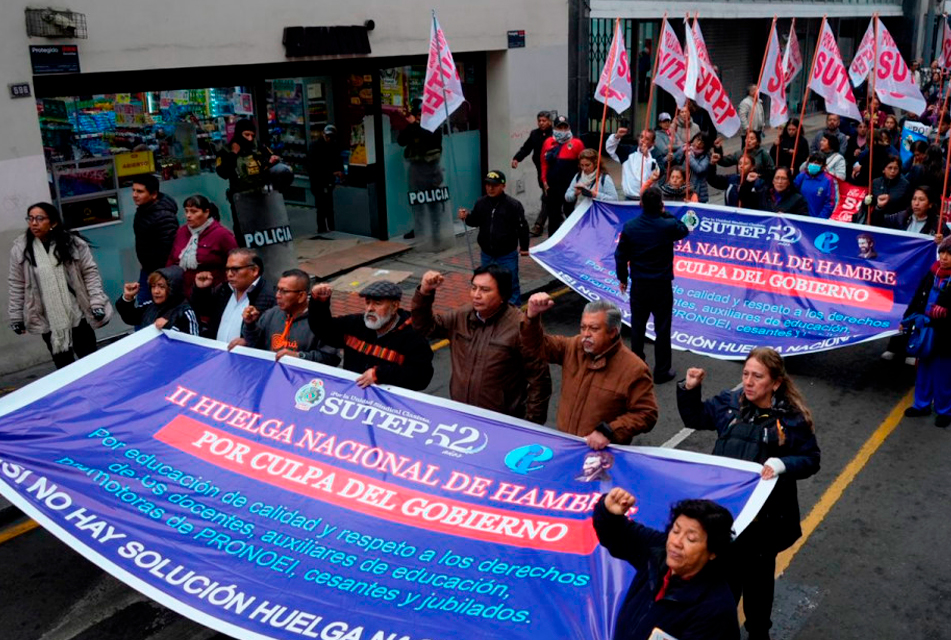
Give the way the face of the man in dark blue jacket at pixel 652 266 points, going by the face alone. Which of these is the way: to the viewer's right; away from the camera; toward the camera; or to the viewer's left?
away from the camera

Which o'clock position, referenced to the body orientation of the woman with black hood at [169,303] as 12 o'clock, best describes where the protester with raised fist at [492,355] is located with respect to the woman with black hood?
The protester with raised fist is roughly at 9 o'clock from the woman with black hood.

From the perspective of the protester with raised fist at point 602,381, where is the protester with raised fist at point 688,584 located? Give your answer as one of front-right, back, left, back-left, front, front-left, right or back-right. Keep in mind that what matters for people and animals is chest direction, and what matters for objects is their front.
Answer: front-left

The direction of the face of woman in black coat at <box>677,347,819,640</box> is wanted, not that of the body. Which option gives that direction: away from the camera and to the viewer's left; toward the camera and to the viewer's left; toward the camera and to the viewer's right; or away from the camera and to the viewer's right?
toward the camera and to the viewer's left

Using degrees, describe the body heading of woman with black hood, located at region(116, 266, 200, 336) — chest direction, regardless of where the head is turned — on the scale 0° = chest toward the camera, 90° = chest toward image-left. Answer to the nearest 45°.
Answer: approximately 45°

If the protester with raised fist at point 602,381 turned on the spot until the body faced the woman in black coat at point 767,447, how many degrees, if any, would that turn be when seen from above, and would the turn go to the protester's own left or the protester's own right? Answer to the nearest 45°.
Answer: approximately 90° to the protester's own left

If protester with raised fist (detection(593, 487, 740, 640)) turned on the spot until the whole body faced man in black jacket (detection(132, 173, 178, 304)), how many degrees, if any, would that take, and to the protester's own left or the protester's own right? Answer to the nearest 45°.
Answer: approximately 90° to the protester's own right

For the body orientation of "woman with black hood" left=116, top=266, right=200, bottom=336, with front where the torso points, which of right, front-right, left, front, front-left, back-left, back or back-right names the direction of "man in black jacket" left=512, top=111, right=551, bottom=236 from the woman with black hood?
back

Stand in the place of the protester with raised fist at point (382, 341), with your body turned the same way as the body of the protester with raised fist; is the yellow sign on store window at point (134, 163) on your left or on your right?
on your right

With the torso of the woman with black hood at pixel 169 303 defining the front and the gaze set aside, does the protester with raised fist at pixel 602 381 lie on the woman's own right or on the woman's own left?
on the woman's own left

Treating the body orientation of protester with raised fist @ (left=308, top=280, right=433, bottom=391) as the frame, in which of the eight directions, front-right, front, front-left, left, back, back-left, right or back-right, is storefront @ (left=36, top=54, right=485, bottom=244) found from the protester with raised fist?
back-right

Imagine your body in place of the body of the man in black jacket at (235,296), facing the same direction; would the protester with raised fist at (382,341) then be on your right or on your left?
on your left

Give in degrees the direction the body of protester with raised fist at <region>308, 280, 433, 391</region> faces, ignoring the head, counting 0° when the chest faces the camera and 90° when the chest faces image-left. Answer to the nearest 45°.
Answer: approximately 45°

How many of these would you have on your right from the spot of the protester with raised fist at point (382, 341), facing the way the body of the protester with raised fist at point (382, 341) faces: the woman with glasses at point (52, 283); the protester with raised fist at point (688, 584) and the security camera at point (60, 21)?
2
